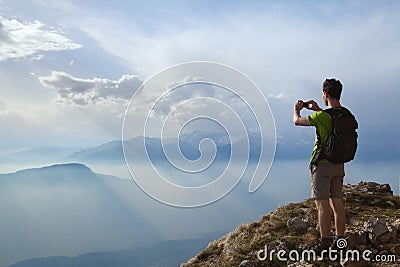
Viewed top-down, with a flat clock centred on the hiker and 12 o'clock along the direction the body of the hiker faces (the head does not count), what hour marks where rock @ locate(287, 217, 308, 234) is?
The rock is roughly at 1 o'clock from the hiker.

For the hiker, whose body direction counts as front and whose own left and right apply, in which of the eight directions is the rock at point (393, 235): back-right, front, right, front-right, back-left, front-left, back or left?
right

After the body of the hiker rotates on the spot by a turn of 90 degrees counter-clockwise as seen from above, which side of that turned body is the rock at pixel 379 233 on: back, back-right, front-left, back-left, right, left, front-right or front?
back

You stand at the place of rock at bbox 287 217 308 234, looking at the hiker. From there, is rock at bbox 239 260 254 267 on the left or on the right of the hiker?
right

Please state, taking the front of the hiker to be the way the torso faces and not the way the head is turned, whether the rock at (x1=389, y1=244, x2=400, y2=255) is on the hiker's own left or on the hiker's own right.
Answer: on the hiker's own right

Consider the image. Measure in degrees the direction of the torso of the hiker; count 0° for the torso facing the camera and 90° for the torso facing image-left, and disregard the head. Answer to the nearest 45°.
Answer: approximately 135°
